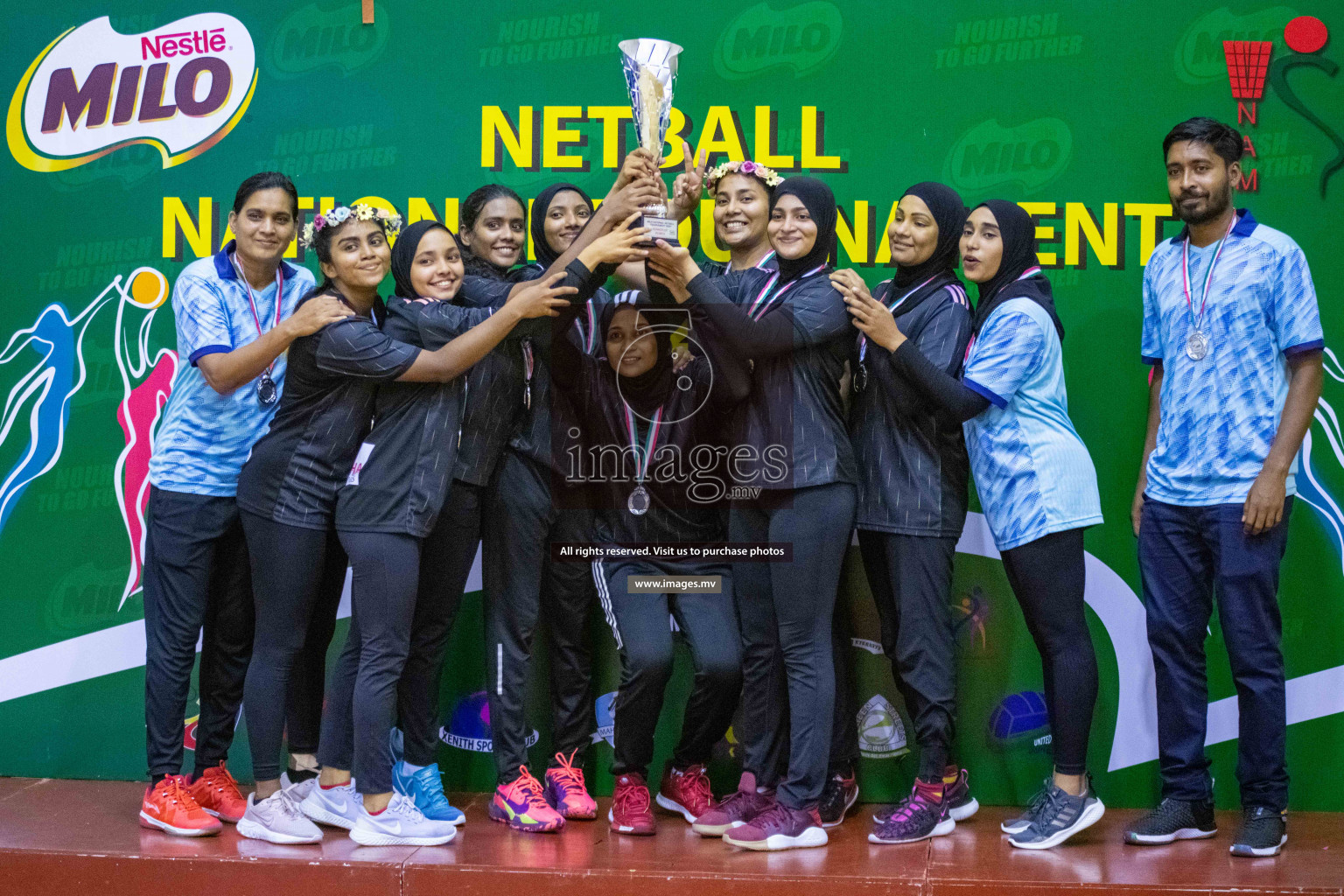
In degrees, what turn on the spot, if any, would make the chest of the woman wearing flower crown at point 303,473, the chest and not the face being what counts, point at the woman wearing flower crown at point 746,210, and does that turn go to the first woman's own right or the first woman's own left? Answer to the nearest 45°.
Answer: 0° — they already face them

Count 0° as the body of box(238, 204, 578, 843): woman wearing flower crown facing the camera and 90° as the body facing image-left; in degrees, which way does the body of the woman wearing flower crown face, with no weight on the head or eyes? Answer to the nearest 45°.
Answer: approximately 270°

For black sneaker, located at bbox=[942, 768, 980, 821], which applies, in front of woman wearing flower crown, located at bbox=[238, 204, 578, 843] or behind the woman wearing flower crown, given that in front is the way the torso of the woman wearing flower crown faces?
in front

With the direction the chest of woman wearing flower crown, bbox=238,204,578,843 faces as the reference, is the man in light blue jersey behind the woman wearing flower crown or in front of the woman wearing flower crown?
in front

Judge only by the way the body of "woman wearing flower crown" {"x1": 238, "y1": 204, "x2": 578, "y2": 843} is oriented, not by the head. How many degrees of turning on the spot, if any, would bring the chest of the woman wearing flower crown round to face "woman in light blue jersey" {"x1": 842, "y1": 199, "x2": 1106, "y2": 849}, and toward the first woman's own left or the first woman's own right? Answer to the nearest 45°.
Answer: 0° — they already face them

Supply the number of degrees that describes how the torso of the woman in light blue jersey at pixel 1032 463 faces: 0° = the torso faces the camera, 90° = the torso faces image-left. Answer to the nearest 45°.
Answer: approximately 90°

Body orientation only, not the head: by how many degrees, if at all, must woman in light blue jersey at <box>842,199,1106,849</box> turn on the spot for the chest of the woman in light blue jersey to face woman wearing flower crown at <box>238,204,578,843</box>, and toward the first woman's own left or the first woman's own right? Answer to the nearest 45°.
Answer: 0° — they already face them
